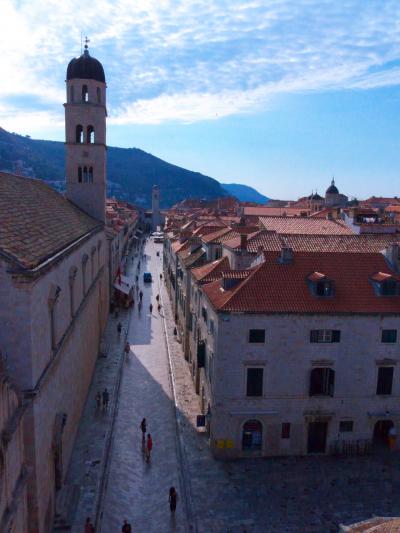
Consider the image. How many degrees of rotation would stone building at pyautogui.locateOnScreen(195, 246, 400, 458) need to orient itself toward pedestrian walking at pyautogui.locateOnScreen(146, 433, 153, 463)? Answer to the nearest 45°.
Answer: approximately 90° to its right

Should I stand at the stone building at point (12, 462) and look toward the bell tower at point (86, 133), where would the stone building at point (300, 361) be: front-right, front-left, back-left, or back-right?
front-right

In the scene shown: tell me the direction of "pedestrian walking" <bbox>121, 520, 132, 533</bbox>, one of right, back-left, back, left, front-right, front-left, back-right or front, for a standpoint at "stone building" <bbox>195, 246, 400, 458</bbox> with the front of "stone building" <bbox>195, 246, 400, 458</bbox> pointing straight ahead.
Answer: front-right

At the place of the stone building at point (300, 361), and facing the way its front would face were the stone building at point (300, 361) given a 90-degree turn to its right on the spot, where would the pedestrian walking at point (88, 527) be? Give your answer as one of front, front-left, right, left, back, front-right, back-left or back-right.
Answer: front-left

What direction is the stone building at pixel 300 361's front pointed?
toward the camera

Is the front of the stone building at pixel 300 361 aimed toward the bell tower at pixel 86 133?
no

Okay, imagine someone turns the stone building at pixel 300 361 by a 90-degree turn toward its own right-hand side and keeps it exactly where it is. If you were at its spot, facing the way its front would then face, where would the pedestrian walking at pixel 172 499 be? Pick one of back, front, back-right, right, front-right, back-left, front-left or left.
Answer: front-left

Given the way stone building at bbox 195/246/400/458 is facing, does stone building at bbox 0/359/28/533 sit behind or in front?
in front

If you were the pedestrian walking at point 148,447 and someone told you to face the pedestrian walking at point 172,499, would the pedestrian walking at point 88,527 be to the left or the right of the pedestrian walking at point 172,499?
right
